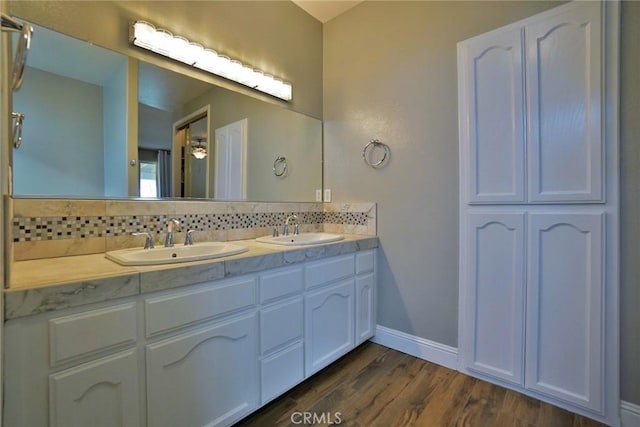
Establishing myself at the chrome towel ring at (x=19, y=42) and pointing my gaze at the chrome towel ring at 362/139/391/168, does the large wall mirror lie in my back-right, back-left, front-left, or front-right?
front-left

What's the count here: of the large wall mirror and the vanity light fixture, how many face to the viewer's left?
0

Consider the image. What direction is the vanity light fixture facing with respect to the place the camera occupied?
facing the viewer and to the right of the viewer

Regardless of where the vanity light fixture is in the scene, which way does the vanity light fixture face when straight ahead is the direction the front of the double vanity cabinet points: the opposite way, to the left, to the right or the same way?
the same way

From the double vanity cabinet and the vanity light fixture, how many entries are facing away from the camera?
0

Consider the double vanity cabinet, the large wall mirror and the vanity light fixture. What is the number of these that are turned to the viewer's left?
0

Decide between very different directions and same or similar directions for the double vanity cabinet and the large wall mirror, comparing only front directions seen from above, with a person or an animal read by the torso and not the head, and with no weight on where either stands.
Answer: same or similar directions

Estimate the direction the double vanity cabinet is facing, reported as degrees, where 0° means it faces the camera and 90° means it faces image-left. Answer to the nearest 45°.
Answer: approximately 315°

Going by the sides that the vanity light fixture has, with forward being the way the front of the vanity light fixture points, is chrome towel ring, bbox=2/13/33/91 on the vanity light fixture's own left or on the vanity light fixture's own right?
on the vanity light fixture's own right

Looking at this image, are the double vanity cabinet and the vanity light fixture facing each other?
no
